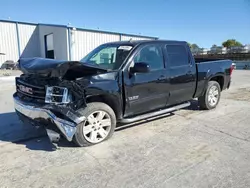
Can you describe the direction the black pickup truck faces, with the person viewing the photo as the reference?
facing the viewer and to the left of the viewer

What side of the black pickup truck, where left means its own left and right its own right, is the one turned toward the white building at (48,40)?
right

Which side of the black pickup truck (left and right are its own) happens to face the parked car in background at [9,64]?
right
